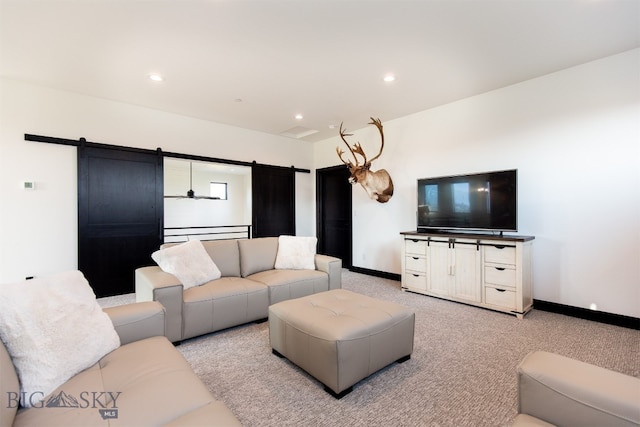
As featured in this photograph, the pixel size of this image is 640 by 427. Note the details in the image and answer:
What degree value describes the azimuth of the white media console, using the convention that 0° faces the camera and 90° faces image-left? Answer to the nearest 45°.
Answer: approximately 45°

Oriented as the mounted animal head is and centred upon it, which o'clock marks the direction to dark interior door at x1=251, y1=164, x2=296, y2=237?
The dark interior door is roughly at 2 o'clock from the mounted animal head.

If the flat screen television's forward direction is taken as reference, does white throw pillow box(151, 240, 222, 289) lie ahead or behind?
ahead

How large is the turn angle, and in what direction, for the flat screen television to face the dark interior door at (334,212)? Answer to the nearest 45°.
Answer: approximately 90° to its right

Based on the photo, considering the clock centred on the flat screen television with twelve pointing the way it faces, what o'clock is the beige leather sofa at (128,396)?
The beige leather sofa is roughly at 11 o'clock from the flat screen television.

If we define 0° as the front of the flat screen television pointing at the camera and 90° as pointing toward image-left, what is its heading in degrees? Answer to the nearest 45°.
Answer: approximately 45°

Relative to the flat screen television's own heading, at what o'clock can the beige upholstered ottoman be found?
The beige upholstered ottoman is roughly at 11 o'clock from the flat screen television.
